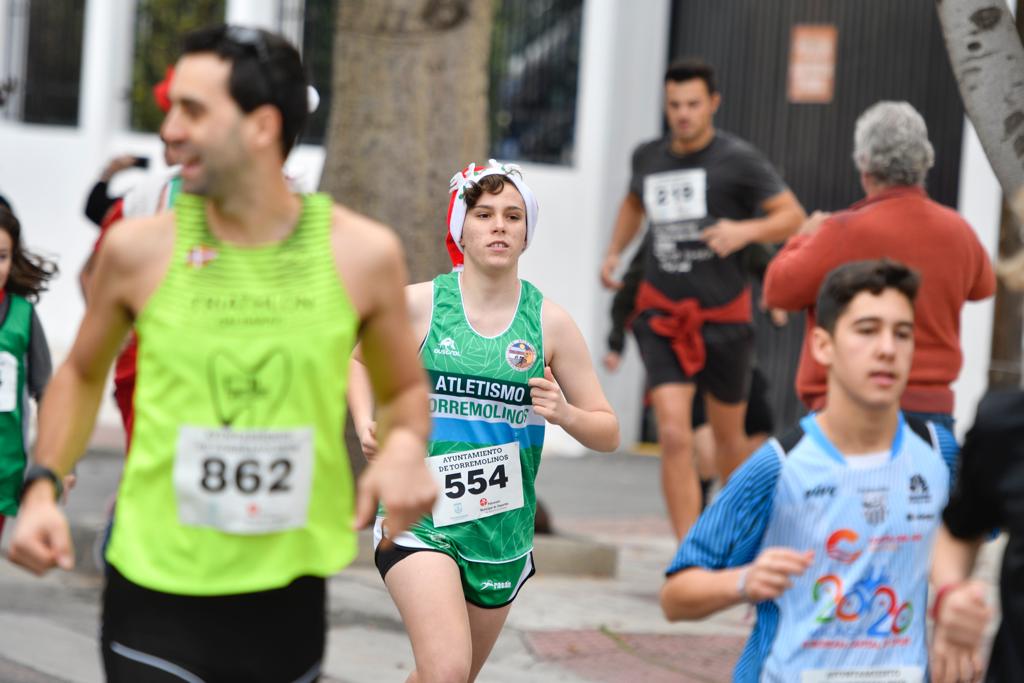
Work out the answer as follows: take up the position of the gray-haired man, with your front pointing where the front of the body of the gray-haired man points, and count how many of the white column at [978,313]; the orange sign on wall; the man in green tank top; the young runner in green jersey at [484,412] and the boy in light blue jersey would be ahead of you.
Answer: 2

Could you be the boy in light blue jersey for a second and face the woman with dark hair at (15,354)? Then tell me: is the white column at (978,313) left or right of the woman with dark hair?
right

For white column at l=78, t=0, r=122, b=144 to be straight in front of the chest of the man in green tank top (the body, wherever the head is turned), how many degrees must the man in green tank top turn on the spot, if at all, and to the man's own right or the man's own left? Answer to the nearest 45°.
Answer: approximately 180°

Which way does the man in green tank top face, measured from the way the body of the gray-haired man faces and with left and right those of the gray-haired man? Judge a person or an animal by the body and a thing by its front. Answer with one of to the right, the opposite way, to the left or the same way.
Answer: the opposite way

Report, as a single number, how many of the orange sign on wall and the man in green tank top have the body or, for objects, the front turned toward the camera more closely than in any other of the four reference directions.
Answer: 2

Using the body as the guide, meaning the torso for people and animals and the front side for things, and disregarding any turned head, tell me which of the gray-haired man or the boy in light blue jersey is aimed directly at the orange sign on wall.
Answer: the gray-haired man

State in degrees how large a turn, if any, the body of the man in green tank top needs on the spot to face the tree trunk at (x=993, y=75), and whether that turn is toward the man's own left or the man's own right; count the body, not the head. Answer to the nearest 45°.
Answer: approximately 135° to the man's own left

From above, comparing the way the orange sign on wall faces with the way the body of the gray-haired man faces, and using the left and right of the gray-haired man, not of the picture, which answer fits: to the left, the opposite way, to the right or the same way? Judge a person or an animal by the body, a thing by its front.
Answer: the opposite way

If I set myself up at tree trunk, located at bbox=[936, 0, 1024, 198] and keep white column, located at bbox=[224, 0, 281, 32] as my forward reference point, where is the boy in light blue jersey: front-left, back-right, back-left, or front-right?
back-left

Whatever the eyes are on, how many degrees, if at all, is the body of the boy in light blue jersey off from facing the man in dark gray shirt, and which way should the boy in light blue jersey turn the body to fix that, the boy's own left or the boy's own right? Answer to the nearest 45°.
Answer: approximately 135° to the boy's own left

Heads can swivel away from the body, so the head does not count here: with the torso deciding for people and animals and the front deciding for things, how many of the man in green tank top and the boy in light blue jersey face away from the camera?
0

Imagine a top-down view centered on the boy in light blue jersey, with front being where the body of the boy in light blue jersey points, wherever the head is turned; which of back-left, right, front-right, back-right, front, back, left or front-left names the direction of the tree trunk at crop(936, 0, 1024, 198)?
back-left

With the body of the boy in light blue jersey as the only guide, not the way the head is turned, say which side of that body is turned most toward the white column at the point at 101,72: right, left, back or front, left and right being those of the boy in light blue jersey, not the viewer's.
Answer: back

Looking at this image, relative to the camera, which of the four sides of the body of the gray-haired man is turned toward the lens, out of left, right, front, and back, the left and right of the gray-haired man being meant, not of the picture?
back

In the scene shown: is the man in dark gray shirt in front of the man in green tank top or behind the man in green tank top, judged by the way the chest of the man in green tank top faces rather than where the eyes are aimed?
behind
